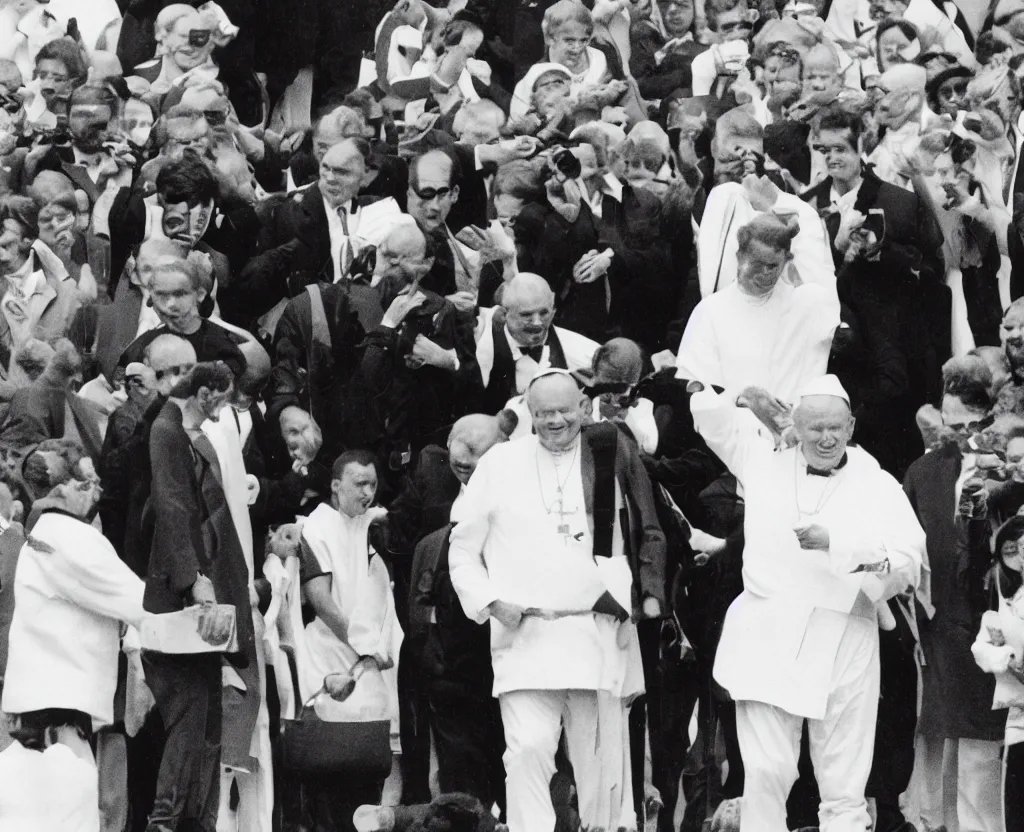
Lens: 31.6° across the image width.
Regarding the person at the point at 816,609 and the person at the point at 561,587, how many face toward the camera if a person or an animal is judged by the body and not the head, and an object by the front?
2

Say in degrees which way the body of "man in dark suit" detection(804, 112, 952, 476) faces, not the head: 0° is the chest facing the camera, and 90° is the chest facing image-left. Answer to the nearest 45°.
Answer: approximately 45°

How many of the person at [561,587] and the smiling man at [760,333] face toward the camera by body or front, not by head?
2

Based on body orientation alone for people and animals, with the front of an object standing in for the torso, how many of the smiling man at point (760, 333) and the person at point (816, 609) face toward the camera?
2

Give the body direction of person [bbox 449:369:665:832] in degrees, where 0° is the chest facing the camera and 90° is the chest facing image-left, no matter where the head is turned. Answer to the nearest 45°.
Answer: approximately 0°

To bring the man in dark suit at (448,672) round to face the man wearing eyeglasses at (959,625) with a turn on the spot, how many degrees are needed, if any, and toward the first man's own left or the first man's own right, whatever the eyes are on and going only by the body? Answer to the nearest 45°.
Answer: approximately 45° to the first man's own left

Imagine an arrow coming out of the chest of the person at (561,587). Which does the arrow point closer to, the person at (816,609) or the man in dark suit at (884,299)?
the person
